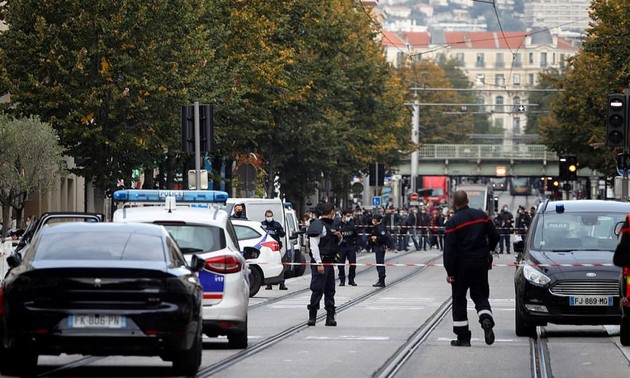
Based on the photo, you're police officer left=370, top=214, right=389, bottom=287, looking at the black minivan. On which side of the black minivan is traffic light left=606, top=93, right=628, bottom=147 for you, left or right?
left

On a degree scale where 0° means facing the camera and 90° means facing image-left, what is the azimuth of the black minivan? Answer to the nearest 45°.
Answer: approximately 0°
